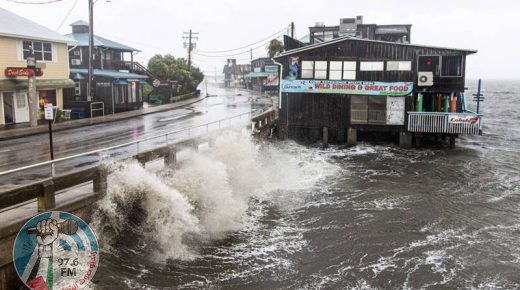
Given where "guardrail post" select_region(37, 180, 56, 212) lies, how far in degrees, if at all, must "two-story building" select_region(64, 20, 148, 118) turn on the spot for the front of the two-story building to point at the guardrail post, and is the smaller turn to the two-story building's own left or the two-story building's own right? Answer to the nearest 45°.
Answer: approximately 45° to the two-story building's own right

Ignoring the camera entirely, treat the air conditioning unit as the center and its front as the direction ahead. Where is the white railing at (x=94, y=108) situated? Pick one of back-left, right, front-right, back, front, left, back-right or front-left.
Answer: right

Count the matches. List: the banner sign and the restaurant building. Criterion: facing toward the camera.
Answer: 2

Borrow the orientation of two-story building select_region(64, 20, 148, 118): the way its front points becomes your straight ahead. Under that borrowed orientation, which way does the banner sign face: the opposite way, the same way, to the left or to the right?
to the right

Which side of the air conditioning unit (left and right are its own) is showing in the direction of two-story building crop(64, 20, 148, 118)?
right

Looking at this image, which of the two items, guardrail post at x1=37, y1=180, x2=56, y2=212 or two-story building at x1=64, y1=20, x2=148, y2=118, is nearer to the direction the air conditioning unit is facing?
the guardrail post

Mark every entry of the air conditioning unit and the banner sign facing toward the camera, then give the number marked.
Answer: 2

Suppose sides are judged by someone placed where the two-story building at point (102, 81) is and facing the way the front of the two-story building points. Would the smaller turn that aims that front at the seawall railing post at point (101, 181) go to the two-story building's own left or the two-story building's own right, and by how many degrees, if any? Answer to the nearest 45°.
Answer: approximately 45° to the two-story building's own right

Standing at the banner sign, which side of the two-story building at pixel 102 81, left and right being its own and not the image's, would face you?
front

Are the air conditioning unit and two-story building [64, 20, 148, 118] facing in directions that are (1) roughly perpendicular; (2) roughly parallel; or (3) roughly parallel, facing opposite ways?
roughly perpendicular

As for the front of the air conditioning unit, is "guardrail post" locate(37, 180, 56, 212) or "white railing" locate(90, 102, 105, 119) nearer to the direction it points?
the guardrail post

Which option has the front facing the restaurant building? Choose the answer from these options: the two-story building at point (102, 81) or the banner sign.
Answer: the two-story building

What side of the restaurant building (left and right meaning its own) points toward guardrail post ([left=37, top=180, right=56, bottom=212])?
front

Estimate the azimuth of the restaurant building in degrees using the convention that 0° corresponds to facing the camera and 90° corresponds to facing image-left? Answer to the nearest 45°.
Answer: approximately 0°
